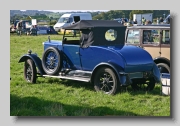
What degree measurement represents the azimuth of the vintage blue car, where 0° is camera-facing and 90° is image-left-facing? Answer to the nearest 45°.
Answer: approximately 135°

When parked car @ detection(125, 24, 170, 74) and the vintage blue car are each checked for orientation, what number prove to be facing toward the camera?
0

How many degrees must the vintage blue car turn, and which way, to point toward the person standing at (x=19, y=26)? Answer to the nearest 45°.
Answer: approximately 45° to its right

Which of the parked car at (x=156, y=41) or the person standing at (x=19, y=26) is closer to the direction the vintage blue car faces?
the person standing
